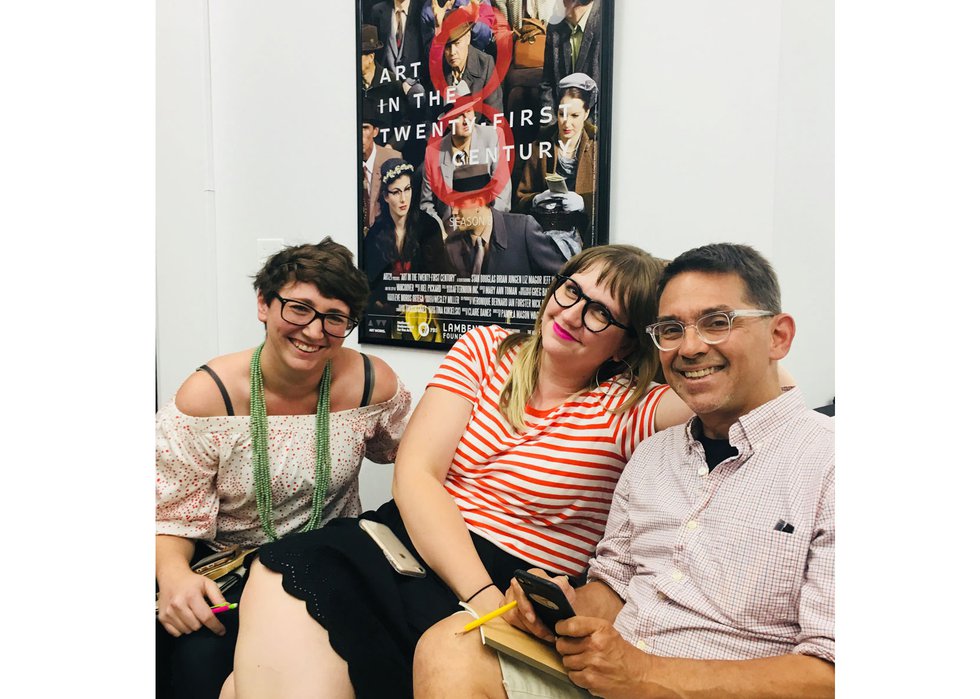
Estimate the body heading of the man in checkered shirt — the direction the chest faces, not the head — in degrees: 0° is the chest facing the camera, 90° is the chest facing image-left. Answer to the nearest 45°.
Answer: approximately 45°
